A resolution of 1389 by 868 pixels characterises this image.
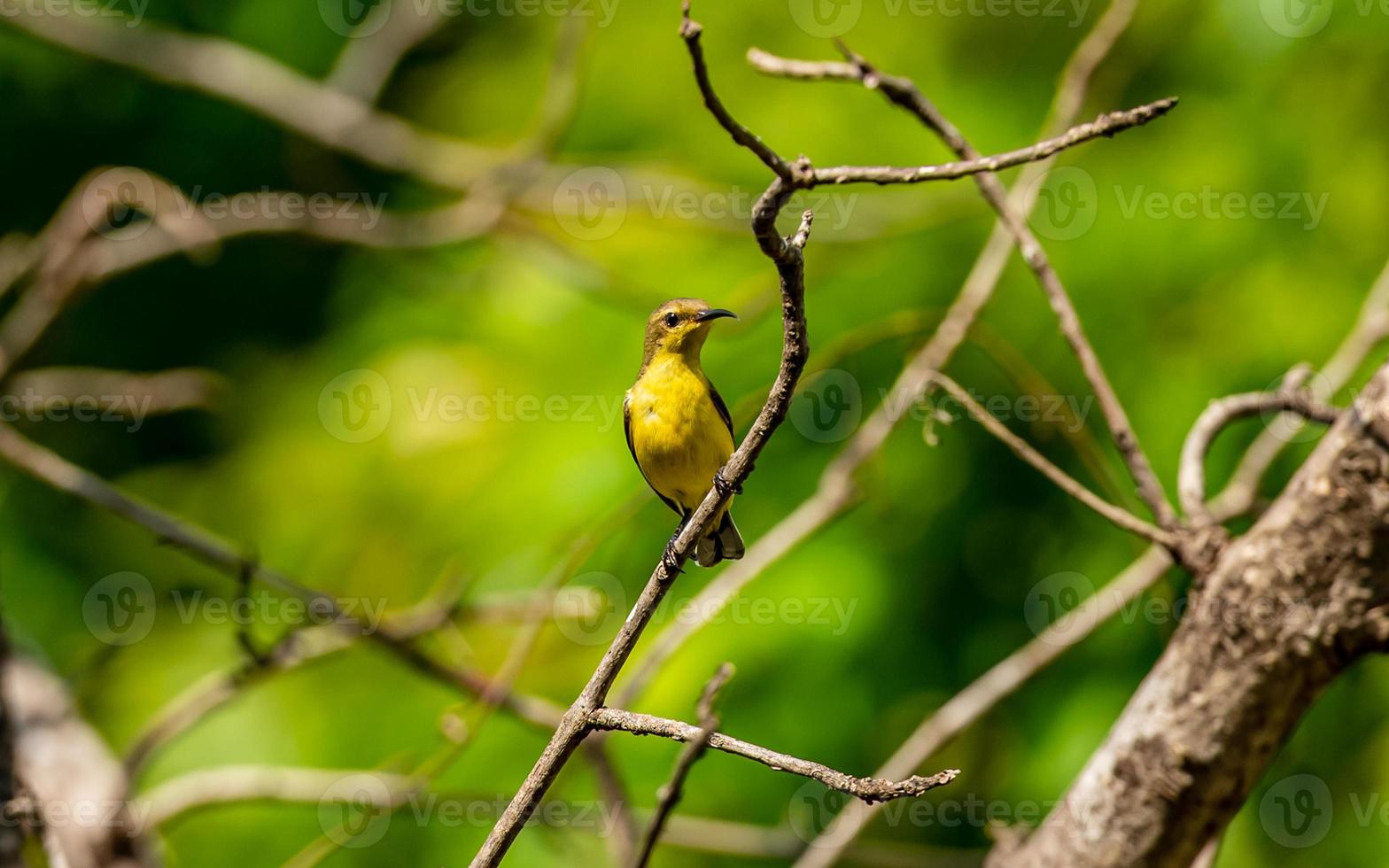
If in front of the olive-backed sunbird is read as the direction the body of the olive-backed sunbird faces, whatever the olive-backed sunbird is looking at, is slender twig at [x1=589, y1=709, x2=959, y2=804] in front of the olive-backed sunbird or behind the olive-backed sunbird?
in front

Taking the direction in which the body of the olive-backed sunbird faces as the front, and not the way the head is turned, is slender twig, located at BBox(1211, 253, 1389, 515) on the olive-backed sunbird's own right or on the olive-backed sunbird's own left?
on the olive-backed sunbird's own left

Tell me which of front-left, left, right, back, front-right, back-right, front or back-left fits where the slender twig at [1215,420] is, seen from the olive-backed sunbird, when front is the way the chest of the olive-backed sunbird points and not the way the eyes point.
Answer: front-left

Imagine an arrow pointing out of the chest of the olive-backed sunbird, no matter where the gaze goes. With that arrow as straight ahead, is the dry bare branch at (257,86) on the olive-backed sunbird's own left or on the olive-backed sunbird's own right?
on the olive-backed sunbird's own right

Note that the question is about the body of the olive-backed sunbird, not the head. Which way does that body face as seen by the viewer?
toward the camera

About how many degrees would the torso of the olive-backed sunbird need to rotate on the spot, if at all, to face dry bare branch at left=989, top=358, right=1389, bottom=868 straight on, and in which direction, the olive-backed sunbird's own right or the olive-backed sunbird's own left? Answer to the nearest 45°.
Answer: approximately 45° to the olive-backed sunbird's own left
